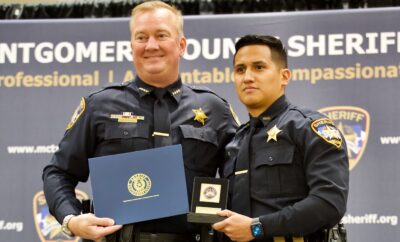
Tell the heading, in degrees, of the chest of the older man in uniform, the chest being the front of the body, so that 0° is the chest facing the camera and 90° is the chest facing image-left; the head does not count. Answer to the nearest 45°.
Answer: approximately 0°

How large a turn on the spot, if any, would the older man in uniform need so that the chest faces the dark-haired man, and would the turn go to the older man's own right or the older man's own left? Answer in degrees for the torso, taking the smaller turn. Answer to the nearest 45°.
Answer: approximately 45° to the older man's own left

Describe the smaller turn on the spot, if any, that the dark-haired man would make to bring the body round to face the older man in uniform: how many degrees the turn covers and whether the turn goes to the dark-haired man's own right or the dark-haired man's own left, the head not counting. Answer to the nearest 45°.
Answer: approximately 45° to the dark-haired man's own right
